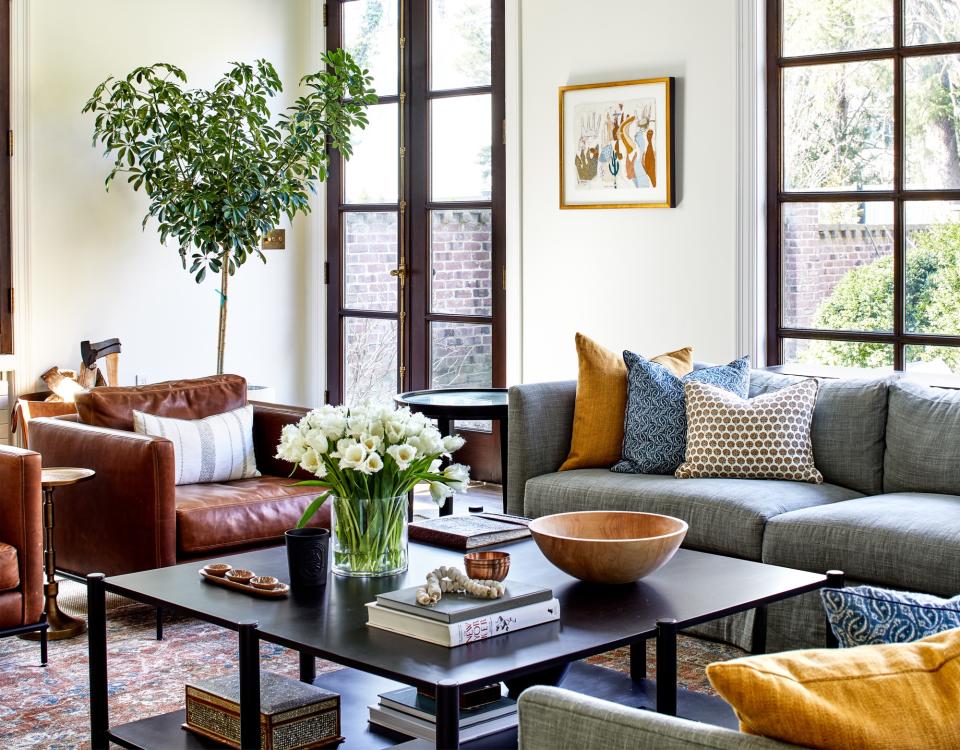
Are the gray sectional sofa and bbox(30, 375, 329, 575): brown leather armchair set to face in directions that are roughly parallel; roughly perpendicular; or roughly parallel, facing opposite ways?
roughly perpendicular

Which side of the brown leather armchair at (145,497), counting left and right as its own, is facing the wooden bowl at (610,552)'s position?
front

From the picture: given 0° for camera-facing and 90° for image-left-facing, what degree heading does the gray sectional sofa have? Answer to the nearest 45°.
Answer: approximately 45°

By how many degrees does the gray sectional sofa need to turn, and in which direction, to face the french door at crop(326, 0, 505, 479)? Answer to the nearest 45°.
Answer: approximately 90° to its right

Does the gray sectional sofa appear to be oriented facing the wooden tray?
yes

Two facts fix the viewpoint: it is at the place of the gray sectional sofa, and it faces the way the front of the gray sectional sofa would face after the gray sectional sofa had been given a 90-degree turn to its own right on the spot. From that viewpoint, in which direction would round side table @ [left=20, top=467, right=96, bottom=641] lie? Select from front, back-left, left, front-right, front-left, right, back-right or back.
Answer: front-left

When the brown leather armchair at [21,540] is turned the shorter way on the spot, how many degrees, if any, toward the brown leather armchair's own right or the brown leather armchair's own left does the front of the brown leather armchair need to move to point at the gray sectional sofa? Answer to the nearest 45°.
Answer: approximately 45° to the brown leather armchair's own left

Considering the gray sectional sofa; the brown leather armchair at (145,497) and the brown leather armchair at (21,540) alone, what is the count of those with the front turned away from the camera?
0

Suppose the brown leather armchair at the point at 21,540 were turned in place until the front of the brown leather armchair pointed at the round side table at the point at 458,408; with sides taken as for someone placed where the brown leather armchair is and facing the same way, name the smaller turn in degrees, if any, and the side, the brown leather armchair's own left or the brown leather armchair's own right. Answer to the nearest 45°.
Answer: approximately 90° to the brown leather armchair's own left

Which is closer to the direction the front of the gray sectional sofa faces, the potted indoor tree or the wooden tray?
the wooden tray

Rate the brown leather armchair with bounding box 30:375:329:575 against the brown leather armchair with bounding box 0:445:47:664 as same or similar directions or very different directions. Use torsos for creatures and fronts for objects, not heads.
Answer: same or similar directions

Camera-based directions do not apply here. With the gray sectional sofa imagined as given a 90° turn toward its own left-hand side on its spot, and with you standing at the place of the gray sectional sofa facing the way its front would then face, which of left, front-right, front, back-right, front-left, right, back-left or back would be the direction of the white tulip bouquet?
right

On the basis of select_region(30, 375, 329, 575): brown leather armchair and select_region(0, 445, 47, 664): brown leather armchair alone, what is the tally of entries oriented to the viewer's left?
0

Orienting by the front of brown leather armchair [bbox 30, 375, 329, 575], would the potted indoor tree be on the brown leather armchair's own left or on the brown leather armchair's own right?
on the brown leather armchair's own left

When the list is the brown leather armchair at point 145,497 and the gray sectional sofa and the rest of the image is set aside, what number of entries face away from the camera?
0

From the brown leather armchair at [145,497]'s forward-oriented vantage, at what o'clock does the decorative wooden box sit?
The decorative wooden box is roughly at 1 o'clock from the brown leather armchair.

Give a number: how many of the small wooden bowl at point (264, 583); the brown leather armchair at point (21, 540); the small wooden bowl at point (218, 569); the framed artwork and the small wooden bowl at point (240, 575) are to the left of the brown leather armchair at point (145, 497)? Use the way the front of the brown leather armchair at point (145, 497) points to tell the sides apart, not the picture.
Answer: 1

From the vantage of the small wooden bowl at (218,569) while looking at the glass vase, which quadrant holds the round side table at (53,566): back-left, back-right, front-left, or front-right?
back-left

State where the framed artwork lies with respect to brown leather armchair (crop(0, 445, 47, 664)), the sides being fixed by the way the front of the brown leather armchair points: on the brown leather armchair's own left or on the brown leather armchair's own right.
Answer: on the brown leather armchair's own left

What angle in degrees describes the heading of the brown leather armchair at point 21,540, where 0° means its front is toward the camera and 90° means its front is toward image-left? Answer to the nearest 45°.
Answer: approximately 315°

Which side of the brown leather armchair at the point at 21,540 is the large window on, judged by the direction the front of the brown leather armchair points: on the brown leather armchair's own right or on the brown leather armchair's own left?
on the brown leather armchair's own left

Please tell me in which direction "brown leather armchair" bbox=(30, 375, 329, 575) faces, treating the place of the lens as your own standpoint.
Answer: facing the viewer and to the right of the viewer

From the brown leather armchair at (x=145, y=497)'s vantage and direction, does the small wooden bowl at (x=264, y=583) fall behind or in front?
in front
